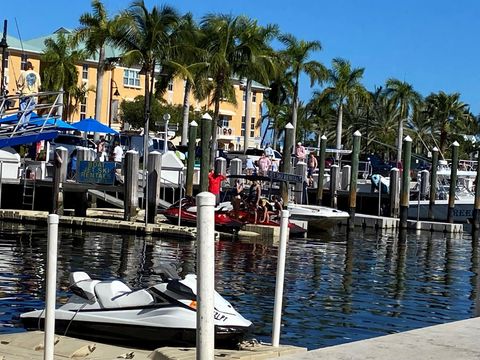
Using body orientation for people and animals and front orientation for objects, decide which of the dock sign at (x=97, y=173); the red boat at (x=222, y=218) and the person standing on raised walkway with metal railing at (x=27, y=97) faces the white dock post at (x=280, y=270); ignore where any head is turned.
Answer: the dock sign

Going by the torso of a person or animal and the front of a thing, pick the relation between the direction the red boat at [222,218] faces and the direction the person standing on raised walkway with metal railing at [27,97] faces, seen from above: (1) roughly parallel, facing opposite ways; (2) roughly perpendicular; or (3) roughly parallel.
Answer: roughly perpendicular

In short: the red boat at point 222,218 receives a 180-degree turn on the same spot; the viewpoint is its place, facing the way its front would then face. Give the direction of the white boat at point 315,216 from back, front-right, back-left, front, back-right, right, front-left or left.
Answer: front-left

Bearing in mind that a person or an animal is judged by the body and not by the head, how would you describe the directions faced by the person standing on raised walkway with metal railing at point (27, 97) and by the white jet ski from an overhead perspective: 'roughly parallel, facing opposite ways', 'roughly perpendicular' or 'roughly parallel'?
roughly perpendicular

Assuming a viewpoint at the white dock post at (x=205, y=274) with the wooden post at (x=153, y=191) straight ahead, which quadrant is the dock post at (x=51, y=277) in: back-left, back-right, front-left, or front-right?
front-left

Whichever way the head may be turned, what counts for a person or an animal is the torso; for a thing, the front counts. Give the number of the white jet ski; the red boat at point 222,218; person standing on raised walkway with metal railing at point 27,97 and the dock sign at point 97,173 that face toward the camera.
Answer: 1

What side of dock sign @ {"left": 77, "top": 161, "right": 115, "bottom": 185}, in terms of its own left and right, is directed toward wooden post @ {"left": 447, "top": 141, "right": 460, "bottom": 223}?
left

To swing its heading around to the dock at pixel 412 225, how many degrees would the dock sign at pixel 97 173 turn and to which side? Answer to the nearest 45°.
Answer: approximately 90° to its left

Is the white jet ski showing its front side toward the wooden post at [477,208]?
no

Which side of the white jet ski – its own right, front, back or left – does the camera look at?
right

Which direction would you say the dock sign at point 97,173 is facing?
toward the camera

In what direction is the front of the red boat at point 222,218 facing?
to the viewer's left

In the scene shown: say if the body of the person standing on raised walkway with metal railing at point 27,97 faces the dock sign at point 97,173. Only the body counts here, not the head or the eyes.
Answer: no
